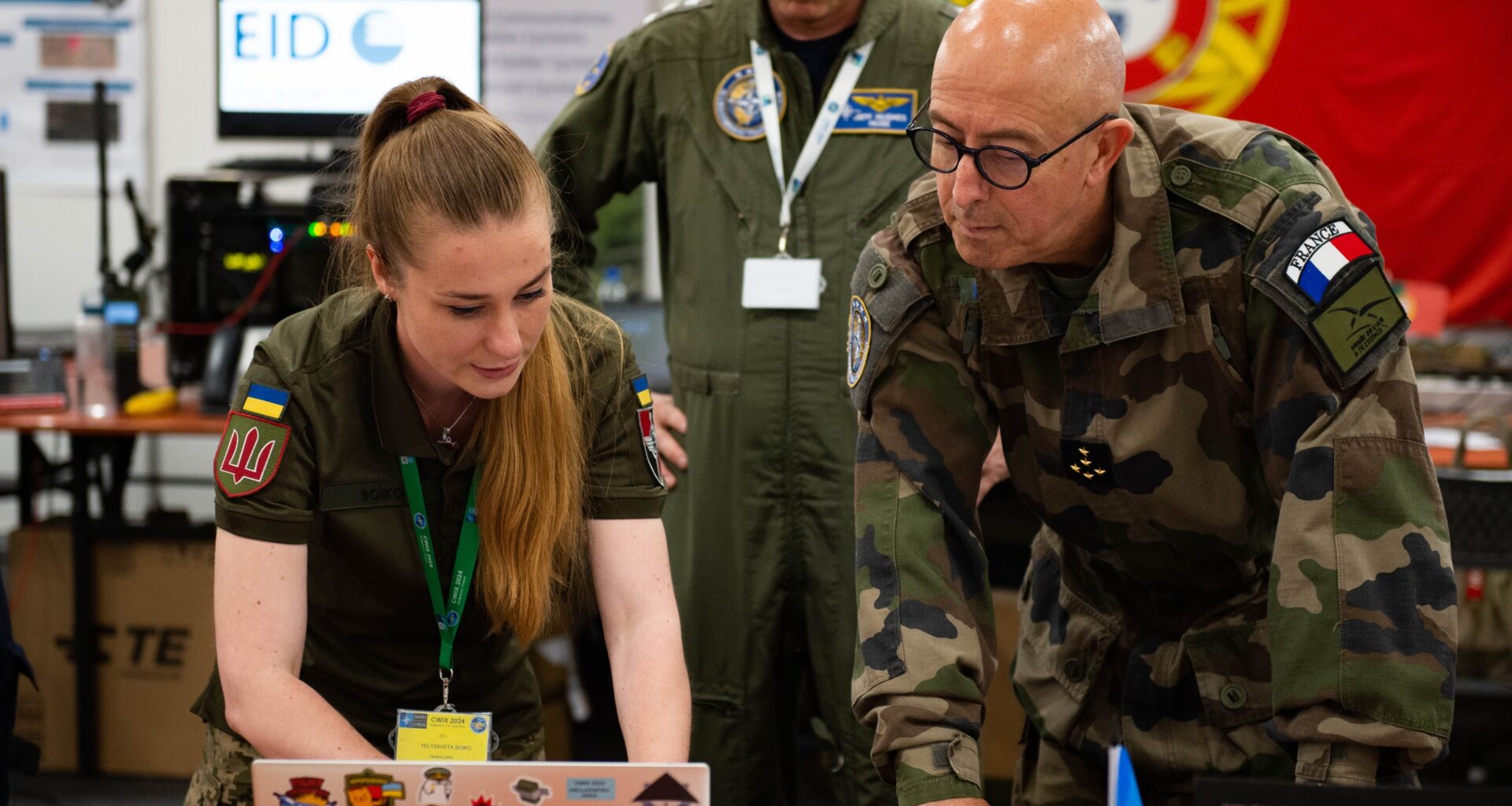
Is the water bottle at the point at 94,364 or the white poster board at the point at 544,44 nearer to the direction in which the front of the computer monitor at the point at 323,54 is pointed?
the water bottle

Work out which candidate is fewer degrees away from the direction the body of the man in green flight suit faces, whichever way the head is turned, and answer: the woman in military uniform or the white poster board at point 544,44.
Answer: the woman in military uniform

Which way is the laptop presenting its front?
away from the camera

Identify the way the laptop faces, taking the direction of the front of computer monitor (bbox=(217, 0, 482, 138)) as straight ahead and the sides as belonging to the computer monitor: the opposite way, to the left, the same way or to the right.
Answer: the opposite way

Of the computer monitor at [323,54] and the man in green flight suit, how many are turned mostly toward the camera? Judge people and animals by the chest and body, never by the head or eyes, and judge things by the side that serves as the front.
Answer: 2

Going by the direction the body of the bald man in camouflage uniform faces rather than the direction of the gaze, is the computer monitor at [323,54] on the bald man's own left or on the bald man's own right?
on the bald man's own right

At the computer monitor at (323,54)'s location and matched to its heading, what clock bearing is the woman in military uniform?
The woman in military uniform is roughly at 12 o'clock from the computer monitor.
